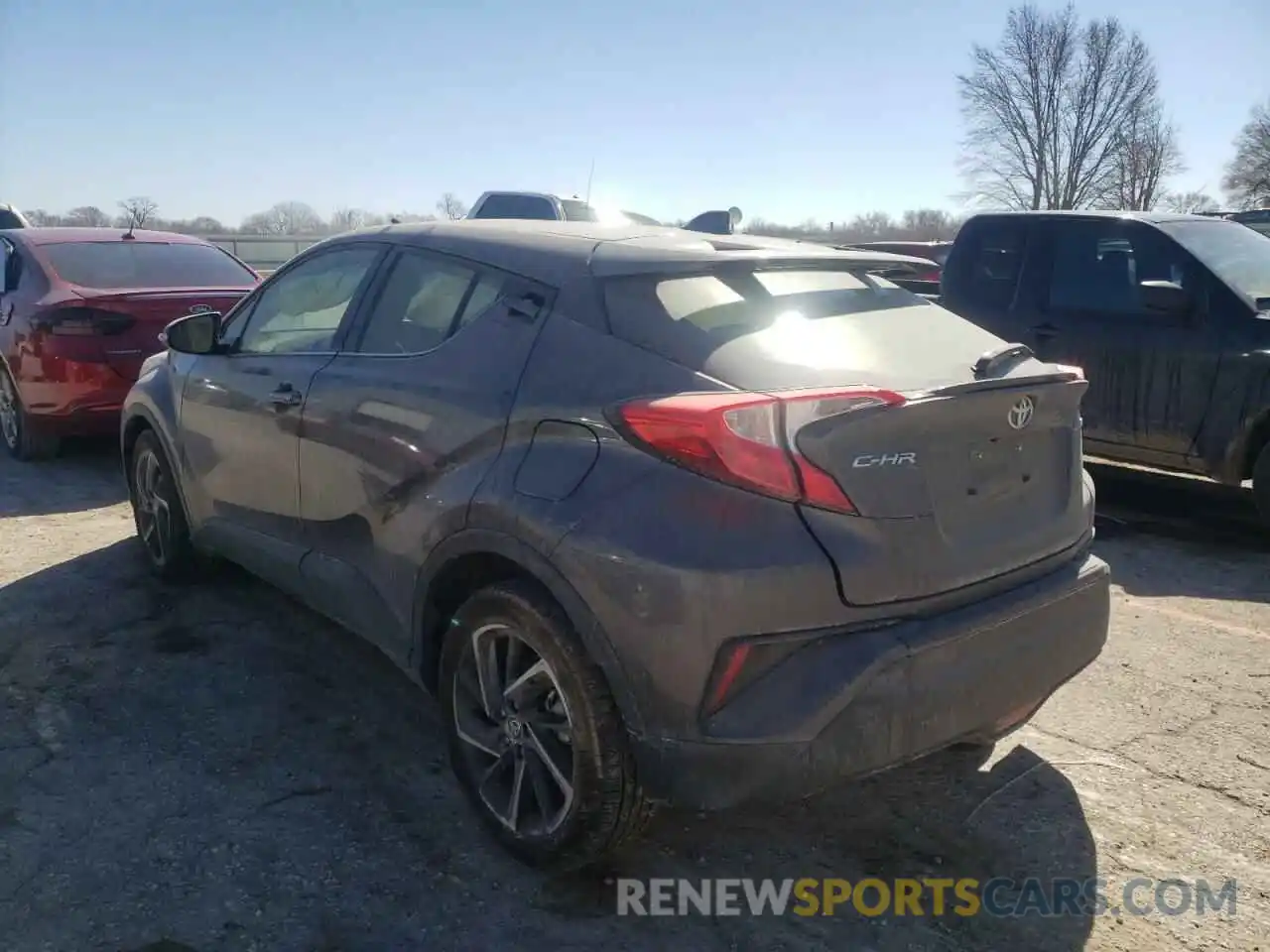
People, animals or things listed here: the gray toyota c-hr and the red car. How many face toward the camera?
0

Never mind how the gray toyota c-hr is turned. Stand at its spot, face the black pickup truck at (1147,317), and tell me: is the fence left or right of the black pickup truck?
left

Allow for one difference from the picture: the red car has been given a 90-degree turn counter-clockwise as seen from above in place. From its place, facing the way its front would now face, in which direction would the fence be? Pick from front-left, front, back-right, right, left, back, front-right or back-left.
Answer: back-right

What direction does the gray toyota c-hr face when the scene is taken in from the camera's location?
facing away from the viewer and to the left of the viewer

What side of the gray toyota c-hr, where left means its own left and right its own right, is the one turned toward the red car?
front

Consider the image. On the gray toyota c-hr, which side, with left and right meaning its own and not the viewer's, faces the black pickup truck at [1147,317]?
right

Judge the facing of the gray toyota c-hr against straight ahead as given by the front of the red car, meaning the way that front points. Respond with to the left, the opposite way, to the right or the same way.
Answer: the same way

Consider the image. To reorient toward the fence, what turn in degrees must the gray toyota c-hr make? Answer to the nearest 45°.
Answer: approximately 45° to its right

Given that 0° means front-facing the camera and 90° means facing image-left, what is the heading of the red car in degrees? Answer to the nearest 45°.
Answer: approximately 135°

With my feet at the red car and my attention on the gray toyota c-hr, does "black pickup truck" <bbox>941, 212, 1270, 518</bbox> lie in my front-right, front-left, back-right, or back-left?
front-left
